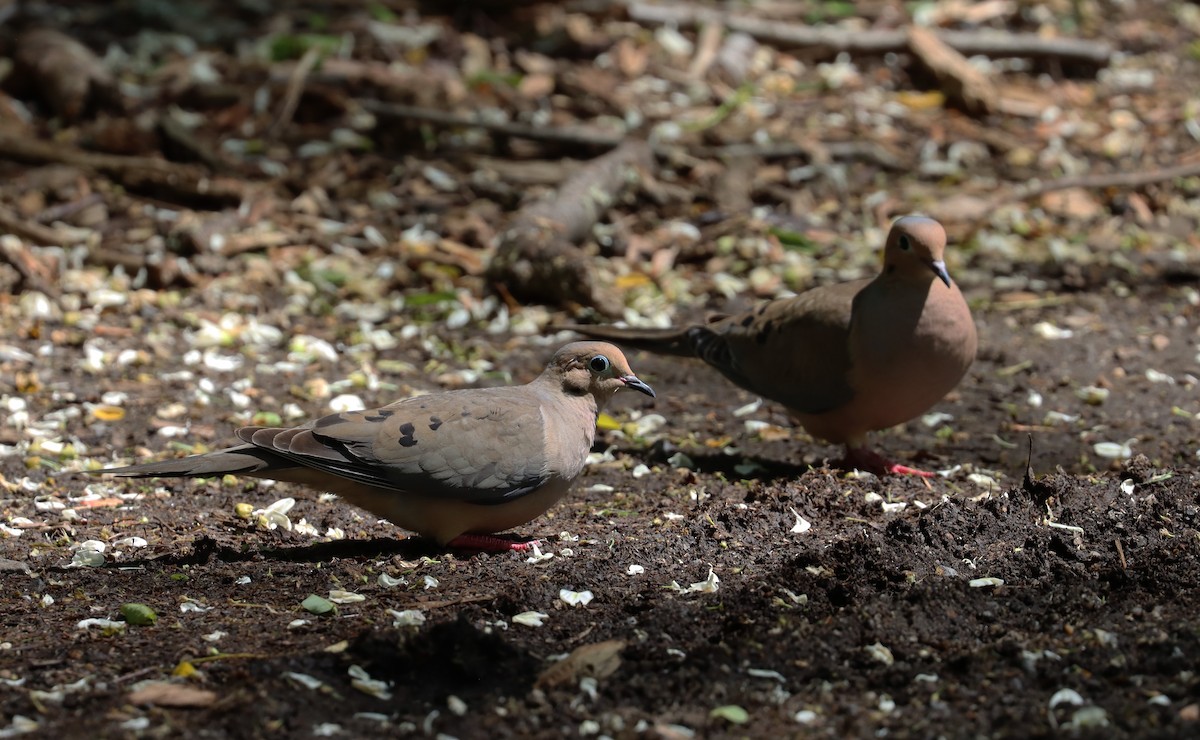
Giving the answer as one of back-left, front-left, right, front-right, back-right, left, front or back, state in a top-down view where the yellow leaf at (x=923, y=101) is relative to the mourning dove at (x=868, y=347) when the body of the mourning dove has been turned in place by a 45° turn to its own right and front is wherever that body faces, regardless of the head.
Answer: back

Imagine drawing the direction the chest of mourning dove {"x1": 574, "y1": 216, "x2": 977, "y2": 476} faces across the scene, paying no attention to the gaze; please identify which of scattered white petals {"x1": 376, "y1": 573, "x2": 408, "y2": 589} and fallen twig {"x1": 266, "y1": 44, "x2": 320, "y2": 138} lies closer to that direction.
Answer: the scattered white petals

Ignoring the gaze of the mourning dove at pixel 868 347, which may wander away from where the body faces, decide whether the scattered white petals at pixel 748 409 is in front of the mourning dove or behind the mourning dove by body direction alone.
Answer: behind

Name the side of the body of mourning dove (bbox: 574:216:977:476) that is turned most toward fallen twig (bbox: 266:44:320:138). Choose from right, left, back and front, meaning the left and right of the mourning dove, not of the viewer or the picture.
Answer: back

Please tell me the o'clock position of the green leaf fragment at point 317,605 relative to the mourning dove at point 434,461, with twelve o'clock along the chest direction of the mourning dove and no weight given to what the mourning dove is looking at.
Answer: The green leaf fragment is roughly at 4 o'clock from the mourning dove.

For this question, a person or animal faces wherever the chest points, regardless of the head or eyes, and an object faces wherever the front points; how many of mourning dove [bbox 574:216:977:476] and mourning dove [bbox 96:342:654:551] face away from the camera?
0

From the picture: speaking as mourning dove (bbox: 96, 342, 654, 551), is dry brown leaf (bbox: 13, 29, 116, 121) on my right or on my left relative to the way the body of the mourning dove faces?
on my left

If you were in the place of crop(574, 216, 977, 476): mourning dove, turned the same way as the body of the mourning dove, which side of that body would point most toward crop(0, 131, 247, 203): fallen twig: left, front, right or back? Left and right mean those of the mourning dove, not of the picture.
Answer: back

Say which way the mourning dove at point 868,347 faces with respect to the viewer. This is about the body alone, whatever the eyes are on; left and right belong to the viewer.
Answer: facing the viewer and to the right of the viewer

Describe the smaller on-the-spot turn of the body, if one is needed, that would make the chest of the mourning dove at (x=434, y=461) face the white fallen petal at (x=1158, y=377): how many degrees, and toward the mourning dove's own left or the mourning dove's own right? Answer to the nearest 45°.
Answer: approximately 45° to the mourning dove's own left

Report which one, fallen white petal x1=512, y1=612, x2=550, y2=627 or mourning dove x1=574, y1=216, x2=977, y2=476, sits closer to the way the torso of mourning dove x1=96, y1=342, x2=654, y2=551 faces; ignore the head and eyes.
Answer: the mourning dove

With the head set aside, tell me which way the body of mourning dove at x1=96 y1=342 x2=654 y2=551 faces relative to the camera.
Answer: to the viewer's right

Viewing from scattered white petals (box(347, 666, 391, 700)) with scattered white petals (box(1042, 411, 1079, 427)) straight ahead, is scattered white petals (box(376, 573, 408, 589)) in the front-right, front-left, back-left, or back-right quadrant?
front-left
